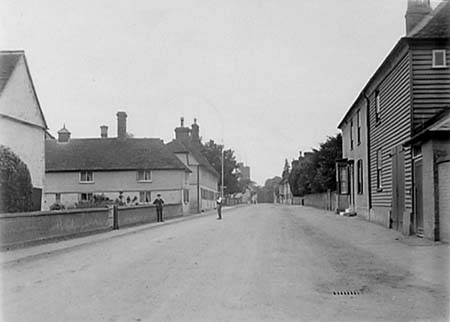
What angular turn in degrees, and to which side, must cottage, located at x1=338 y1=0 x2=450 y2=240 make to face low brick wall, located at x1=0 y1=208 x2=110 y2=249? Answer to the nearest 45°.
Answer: approximately 45° to its left

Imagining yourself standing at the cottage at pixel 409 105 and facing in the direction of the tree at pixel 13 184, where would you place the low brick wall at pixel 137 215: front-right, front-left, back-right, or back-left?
front-right

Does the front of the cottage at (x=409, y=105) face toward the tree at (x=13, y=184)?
yes

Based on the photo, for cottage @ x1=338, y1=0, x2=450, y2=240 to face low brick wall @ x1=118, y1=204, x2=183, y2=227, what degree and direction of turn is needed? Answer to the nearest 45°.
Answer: approximately 45° to its right

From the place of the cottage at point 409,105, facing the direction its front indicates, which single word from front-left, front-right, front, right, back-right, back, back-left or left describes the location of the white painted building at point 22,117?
front

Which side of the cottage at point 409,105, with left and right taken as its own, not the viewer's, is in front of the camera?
left

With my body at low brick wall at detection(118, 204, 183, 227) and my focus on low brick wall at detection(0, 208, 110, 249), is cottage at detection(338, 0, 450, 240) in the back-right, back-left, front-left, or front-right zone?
front-left
